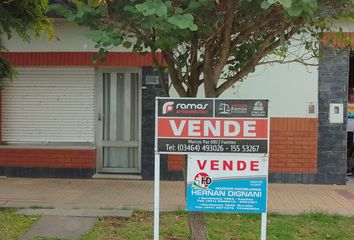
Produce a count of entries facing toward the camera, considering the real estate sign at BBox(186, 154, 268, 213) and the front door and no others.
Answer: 2

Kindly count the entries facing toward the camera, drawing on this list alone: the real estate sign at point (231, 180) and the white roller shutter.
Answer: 2

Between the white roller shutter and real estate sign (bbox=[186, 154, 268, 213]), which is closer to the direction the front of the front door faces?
the real estate sign

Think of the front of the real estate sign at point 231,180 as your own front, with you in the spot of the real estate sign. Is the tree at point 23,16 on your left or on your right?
on your right

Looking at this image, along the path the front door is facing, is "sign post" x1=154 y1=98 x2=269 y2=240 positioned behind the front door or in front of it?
in front

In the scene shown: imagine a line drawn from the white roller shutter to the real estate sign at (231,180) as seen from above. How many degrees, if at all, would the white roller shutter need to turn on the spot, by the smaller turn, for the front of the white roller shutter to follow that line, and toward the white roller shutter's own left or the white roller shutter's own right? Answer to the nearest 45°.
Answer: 0° — it already faces it

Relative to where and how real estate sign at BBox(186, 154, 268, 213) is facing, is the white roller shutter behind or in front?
behind

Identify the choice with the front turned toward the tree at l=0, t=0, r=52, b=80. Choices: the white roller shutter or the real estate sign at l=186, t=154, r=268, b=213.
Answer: the white roller shutter

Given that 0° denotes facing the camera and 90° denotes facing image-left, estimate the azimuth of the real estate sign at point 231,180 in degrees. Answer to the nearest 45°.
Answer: approximately 0°

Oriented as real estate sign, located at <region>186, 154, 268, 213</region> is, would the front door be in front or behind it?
behind

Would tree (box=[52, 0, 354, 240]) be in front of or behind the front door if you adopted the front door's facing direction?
in front
